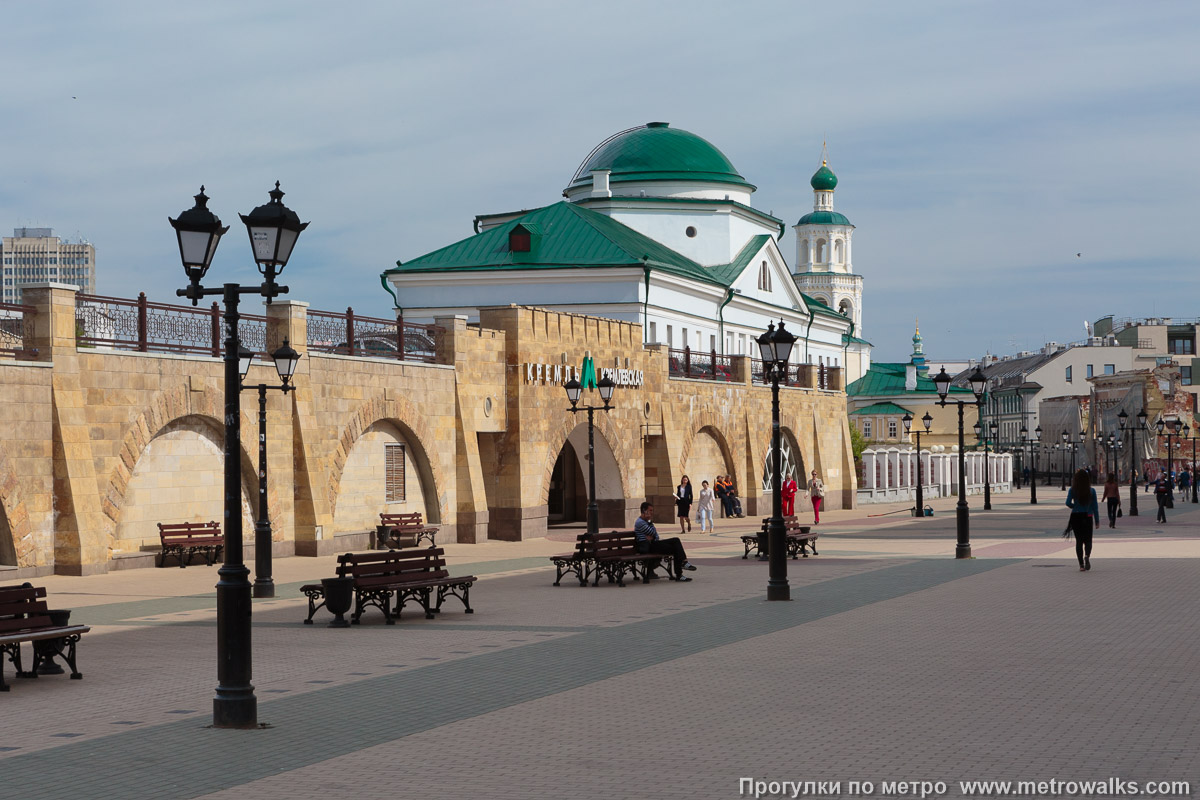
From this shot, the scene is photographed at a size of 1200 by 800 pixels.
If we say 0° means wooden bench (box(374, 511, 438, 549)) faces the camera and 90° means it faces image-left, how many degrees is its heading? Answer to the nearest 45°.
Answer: approximately 315°

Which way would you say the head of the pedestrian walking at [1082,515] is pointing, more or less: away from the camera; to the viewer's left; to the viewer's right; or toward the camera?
away from the camera

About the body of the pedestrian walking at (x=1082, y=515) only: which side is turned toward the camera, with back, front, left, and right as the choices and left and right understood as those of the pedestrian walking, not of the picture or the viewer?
back

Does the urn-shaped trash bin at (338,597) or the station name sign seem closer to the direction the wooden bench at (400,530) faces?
the urn-shaped trash bin

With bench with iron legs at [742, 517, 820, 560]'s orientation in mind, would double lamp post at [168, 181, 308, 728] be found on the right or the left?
on its right

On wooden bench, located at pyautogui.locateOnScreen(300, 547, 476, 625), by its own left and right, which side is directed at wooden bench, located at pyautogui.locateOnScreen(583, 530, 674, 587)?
left

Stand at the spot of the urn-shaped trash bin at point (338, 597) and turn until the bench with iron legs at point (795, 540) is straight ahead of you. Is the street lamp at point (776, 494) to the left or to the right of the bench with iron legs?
right

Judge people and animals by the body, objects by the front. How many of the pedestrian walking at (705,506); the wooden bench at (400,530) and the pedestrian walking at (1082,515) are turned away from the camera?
1

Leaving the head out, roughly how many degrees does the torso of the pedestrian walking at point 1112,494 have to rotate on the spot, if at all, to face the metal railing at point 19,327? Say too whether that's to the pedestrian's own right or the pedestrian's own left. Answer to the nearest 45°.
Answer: approximately 135° to the pedestrian's own left
